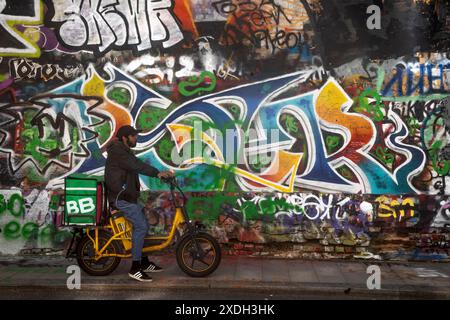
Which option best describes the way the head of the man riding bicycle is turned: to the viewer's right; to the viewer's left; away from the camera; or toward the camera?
to the viewer's right

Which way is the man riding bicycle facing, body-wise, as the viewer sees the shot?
to the viewer's right
